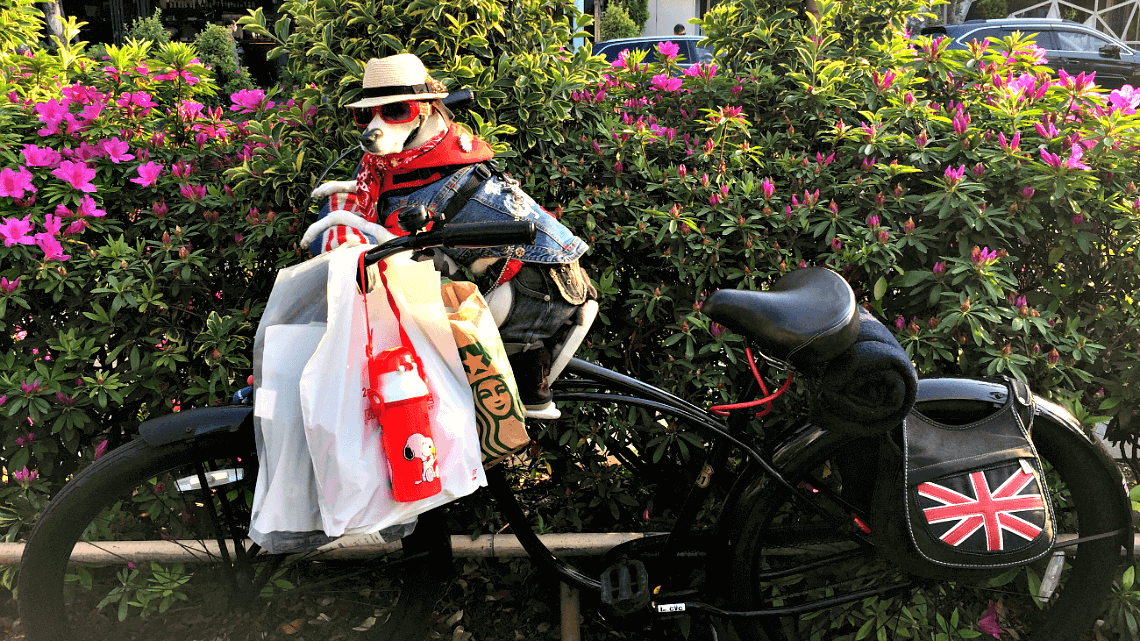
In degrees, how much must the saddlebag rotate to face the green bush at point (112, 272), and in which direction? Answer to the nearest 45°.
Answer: approximately 90° to its right

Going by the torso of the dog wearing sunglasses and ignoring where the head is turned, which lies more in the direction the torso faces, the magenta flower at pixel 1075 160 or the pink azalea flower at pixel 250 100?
the pink azalea flower

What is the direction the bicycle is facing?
to the viewer's left

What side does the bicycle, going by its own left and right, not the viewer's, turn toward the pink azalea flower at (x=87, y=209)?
front

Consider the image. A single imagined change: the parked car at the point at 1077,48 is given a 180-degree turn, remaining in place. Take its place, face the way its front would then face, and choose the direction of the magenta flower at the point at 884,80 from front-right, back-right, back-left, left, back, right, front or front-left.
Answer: left

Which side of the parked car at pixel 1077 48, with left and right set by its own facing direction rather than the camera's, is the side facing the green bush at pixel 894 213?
right

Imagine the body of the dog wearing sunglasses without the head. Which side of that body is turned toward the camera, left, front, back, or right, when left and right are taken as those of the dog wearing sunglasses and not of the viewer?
left

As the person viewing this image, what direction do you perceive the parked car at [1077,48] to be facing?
facing to the right of the viewer

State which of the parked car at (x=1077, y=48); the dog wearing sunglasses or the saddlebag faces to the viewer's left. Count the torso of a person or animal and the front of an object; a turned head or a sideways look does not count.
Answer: the dog wearing sunglasses
